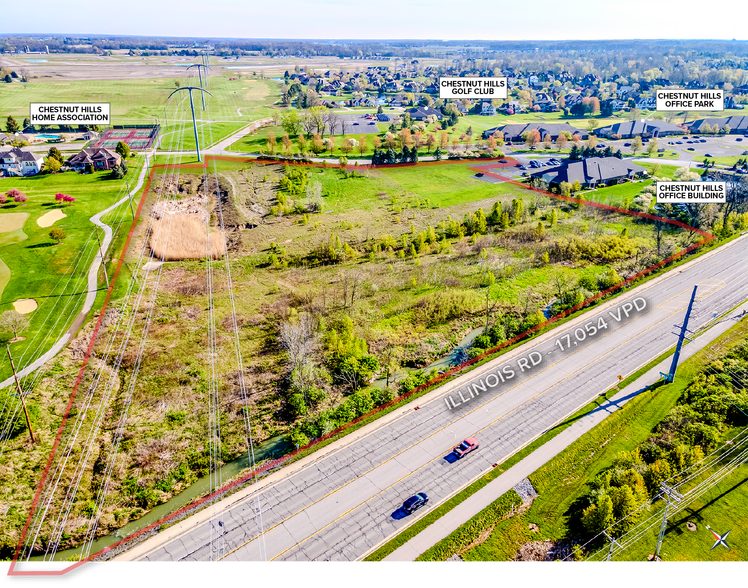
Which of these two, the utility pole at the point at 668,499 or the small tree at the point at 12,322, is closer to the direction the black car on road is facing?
the utility pole

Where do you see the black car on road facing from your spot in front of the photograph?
facing away from the viewer and to the right of the viewer

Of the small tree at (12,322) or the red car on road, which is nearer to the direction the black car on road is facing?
the red car on road

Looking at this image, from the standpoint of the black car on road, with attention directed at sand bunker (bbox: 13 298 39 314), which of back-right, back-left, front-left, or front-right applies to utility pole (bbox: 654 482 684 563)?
back-right

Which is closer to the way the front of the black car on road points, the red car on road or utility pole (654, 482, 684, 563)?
the red car on road

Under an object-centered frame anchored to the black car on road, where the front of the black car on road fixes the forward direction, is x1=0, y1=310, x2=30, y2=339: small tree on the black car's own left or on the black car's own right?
on the black car's own left

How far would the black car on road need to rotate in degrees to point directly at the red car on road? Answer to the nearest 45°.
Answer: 0° — it already faces it

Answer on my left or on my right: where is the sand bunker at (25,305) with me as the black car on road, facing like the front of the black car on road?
on my left
